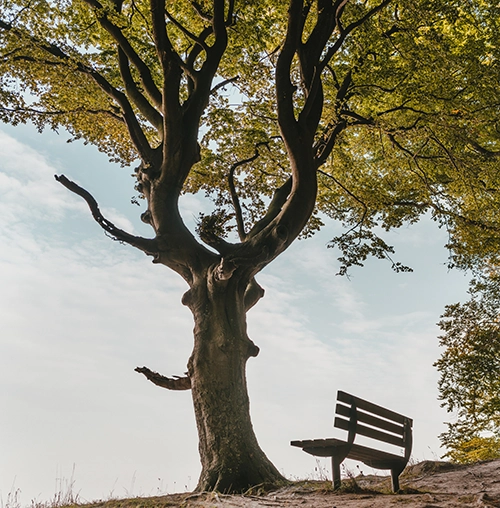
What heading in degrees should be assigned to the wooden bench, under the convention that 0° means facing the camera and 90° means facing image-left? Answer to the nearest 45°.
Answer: approximately 135°

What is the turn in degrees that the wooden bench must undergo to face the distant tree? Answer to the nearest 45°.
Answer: approximately 90° to its right
